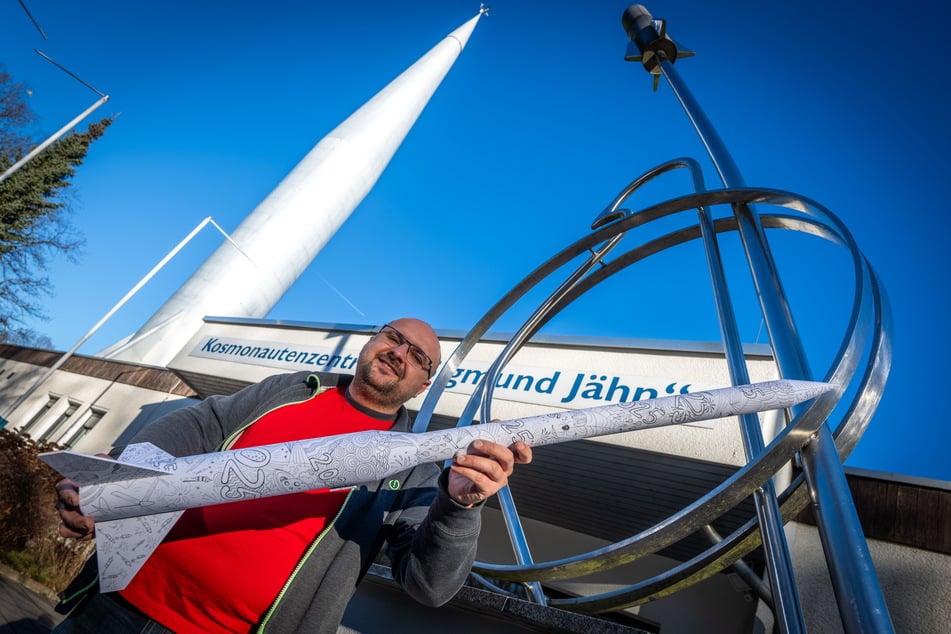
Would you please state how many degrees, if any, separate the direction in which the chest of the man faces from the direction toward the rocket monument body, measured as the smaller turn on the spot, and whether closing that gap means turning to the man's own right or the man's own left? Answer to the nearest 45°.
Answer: approximately 180°

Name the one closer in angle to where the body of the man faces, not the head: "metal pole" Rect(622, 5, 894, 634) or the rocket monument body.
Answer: the metal pole

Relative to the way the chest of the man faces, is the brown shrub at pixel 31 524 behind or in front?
behind

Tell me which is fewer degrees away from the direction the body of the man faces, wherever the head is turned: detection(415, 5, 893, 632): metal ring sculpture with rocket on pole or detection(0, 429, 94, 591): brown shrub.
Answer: the metal ring sculpture with rocket on pole

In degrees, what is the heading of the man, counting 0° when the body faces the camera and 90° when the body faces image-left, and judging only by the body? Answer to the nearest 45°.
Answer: approximately 0°

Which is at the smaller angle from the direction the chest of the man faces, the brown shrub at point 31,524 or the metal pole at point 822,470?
the metal pole
